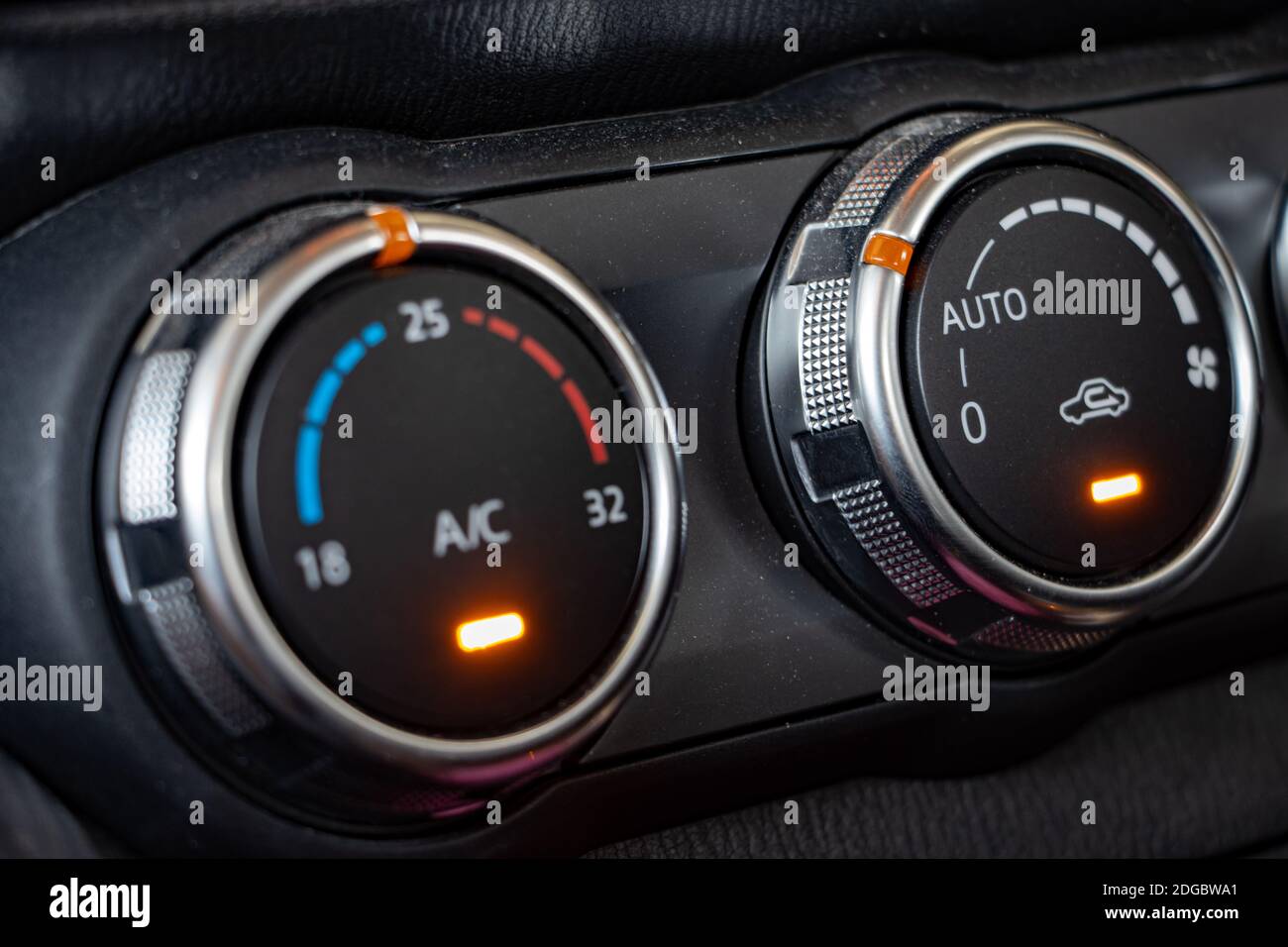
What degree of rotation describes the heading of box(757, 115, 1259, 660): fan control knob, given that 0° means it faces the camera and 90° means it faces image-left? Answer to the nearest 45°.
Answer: approximately 315°

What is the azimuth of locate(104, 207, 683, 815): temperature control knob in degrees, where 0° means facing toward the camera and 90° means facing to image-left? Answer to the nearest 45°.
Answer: approximately 315°
